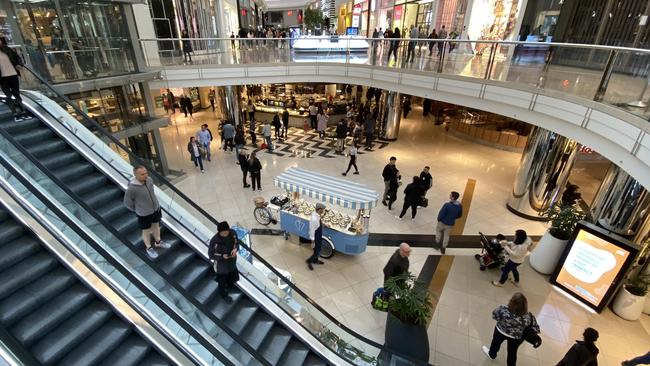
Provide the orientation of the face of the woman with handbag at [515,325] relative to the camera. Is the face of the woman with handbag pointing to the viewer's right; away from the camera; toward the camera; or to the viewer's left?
away from the camera

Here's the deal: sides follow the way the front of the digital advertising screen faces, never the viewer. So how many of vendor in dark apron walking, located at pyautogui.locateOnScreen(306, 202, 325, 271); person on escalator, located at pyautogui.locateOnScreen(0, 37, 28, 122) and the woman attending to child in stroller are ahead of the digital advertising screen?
3

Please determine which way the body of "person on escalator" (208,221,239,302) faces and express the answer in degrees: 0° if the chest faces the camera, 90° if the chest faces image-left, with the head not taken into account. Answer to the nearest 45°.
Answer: approximately 315°

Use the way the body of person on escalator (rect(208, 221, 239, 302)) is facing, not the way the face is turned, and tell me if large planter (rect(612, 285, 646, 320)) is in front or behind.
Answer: in front
